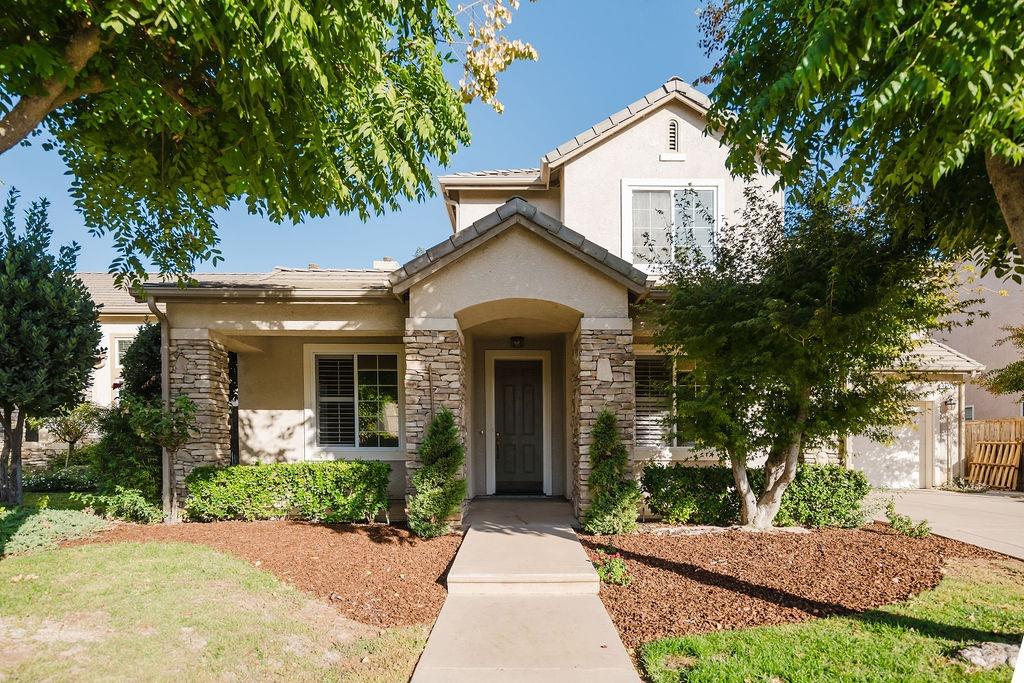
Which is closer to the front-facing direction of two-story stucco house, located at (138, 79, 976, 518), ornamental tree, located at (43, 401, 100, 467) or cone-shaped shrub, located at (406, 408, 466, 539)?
the cone-shaped shrub

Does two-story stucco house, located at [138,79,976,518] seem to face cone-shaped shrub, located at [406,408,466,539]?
yes

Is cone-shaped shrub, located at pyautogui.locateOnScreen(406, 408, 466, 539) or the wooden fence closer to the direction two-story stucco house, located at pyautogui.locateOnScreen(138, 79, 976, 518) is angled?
the cone-shaped shrub

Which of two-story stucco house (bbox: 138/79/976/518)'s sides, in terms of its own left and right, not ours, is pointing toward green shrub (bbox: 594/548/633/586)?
front

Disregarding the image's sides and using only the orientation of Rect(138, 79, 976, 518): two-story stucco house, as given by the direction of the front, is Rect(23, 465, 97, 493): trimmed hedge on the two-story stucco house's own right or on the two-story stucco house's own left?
on the two-story stucco house's own right

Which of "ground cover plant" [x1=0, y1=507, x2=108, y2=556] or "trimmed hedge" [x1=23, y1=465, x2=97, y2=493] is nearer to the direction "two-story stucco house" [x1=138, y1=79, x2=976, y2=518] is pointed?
the ground cover plant

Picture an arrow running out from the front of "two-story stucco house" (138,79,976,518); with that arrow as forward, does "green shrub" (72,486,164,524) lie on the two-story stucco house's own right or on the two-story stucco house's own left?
on the two-story stucco house's own right

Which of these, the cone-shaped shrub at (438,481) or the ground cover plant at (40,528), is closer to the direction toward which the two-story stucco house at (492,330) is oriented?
the cone-shaped shrub

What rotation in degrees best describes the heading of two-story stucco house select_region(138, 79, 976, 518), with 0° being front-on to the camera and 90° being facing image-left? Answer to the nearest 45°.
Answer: approximately 0°

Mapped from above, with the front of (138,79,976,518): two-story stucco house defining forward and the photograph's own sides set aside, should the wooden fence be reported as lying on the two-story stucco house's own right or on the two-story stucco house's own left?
on the two-story stucco house's own left

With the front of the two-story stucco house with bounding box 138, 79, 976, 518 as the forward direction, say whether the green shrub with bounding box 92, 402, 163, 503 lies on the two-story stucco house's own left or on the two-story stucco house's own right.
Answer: on the two-story stucco house's own right
